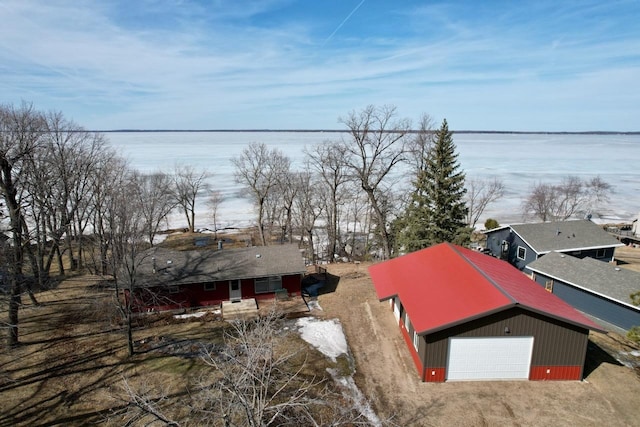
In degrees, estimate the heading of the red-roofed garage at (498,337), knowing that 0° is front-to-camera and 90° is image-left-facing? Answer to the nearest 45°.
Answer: approximately 0°

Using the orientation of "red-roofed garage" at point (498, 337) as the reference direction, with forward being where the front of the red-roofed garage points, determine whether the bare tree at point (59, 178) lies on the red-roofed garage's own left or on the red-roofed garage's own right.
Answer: on the red-roofed garage's own right

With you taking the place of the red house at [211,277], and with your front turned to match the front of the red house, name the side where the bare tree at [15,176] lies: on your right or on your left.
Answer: on your right

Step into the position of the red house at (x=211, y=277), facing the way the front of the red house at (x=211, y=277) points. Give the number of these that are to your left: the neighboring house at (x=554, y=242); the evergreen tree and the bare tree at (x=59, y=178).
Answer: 2

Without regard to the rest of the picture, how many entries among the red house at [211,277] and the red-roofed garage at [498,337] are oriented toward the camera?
2

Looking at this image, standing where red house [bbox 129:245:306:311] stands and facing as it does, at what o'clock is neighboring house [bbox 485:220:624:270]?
neighboring house [bbox 485:220:624:270] is roughly at 9 o'clock from red house [bbox 129:245:306:311].

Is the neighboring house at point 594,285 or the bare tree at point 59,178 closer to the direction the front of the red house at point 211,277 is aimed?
the neighboring house

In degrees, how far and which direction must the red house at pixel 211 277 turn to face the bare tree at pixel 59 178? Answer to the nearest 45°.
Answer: approximately 135° to its right

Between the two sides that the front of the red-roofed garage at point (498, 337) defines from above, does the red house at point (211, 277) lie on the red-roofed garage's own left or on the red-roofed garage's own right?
on the red-roofed garage's own right

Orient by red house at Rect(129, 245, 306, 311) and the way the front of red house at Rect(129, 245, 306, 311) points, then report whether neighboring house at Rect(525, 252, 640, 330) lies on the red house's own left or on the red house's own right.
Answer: on the red house's own left
